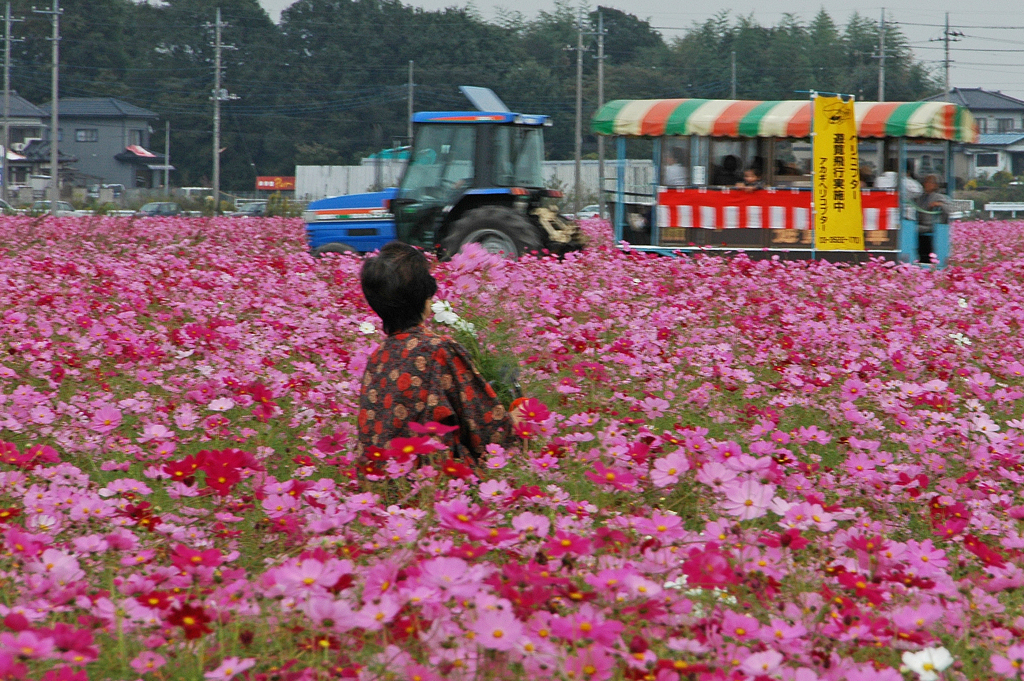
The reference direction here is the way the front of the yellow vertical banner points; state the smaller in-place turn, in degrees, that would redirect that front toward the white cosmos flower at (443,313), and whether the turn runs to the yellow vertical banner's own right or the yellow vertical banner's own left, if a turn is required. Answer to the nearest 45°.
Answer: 0° — it already faces it

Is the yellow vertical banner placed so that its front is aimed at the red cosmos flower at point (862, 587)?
yes

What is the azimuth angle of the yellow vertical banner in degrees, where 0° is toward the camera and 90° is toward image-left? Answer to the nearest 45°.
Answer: approximately 0°

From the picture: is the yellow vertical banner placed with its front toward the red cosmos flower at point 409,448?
yes

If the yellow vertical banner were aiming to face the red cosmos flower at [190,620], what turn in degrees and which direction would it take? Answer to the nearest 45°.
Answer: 0° — it already faces it
